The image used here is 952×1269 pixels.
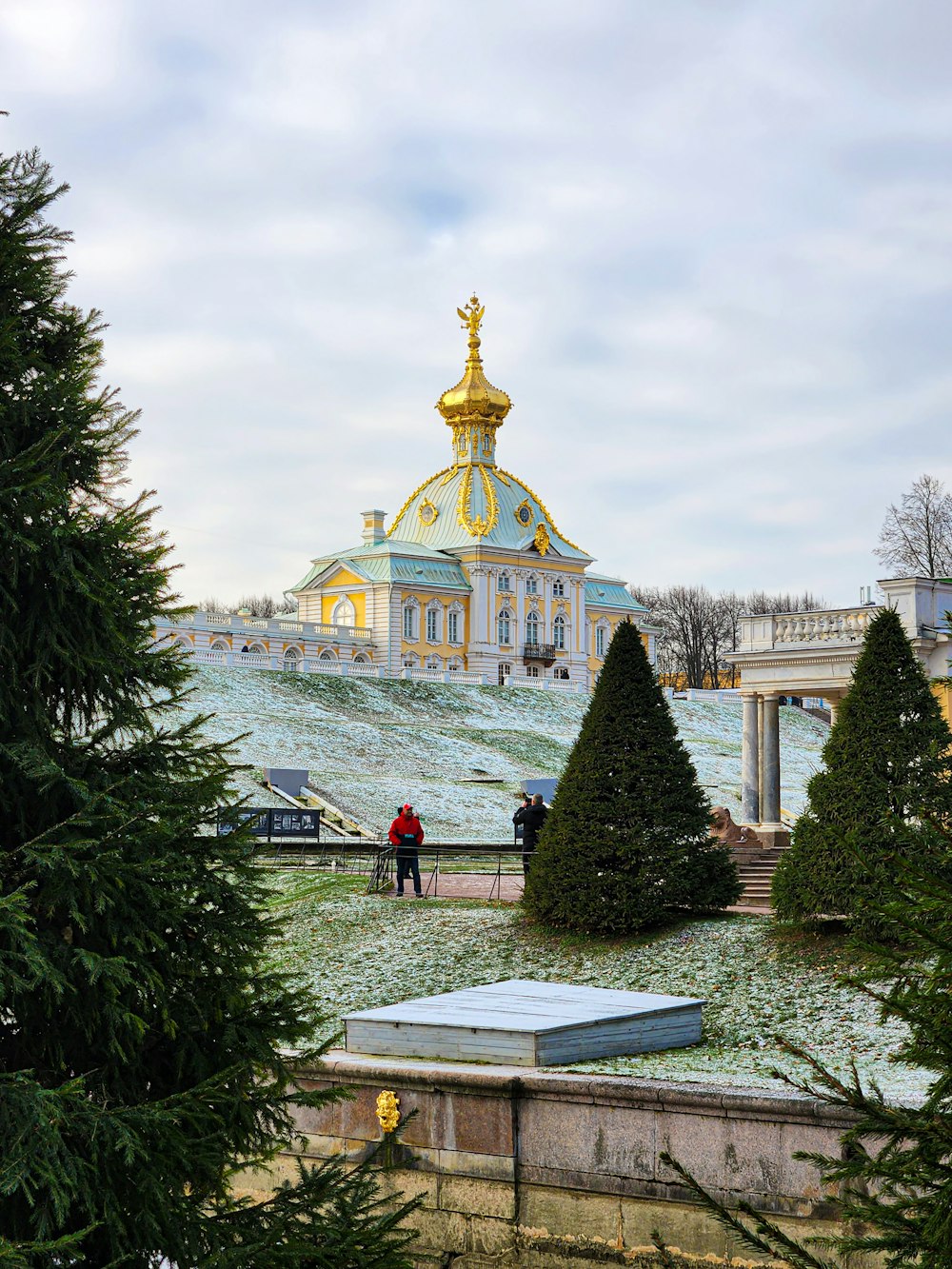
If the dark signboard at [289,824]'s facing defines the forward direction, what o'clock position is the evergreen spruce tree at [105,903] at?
The evergreen spruce tree is roughly at 12 o'clock from the dark signboard.

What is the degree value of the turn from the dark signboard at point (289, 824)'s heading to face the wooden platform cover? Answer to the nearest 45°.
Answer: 0° — it already faces it

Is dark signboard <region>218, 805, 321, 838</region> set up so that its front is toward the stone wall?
yes

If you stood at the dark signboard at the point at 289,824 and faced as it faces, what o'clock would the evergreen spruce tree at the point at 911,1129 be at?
The evergreen spruce tree is roughly at 12 o'clock from the dark signboard.

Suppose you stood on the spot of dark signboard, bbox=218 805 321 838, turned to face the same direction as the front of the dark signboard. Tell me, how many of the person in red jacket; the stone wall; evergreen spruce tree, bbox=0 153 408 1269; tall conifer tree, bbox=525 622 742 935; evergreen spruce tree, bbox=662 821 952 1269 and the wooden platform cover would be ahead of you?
6

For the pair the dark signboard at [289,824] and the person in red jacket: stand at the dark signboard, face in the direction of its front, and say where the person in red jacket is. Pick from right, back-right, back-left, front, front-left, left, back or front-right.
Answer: front

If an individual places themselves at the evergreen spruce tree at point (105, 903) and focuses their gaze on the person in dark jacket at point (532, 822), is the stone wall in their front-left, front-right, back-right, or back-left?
front-right

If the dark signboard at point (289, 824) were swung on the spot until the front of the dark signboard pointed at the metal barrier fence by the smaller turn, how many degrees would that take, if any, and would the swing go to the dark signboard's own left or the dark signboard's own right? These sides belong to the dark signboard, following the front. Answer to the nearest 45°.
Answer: approximately 45° to the dark signboard's own left

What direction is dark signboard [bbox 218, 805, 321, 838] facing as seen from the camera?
toward the camera

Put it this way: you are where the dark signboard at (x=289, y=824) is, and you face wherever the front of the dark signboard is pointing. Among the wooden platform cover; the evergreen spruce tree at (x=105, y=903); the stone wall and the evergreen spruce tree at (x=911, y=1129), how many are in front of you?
4
